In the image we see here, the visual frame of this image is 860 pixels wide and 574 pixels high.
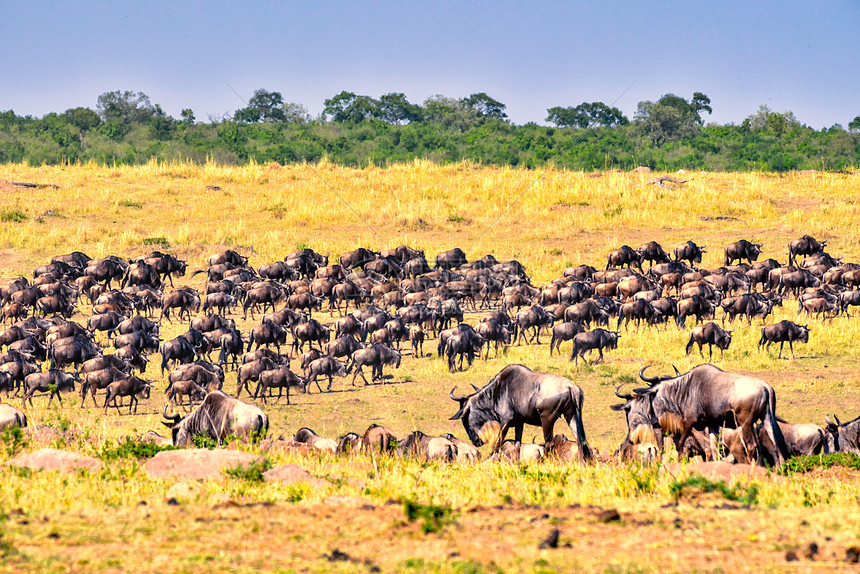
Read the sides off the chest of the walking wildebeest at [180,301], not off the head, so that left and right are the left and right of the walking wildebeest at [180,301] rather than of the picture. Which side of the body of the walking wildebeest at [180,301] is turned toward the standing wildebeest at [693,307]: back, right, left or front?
front

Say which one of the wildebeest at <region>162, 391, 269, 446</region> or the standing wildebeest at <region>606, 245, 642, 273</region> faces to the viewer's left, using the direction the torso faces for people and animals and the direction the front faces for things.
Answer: the wildebeest

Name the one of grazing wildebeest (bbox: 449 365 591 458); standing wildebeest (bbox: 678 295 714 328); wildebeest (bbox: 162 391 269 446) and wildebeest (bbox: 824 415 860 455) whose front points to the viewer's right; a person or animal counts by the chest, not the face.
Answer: standing wildebeest (bbox: 678 295 714 328)

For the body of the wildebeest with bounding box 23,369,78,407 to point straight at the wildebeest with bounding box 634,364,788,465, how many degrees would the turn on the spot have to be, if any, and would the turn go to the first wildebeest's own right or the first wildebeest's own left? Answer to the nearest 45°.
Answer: approximately 45° to the first wildebeest's own right

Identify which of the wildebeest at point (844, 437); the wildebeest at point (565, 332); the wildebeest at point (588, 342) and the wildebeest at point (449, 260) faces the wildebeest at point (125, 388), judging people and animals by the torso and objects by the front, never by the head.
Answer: the wildebeest at point (844, 437)

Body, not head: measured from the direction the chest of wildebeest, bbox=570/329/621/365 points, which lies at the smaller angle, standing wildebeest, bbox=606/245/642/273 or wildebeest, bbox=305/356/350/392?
the standing wildebeest

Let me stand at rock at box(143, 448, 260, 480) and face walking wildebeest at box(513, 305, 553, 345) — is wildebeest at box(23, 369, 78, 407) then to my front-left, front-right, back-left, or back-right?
front-left

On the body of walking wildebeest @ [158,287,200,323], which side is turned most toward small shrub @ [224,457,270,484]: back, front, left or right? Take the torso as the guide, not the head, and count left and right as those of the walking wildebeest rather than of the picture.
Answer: right

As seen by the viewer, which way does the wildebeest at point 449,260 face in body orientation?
to the viewer's right

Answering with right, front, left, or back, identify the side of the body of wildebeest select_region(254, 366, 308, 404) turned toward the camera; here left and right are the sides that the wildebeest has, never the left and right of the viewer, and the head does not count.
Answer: right
